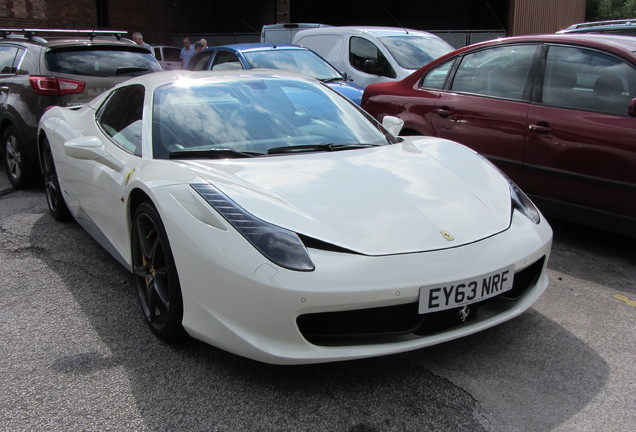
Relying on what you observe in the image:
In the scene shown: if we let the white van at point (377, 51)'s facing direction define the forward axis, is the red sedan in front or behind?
in front

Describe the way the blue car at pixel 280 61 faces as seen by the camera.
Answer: facing the viewer and to the right of the viewer

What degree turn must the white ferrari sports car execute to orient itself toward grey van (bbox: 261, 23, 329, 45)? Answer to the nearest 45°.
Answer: approximately 135° to its left

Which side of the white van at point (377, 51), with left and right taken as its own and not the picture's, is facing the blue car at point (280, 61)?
right

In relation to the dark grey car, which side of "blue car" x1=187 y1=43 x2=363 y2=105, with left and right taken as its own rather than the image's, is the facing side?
right

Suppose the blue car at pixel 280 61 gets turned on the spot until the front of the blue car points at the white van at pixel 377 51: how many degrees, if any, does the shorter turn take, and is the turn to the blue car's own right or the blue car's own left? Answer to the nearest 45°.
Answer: approximately 90° to the blue car's own left

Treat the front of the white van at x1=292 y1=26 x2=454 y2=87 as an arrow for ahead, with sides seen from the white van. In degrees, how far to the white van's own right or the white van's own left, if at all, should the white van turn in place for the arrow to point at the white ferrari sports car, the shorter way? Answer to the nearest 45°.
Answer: approximately 45° to the white van's own right

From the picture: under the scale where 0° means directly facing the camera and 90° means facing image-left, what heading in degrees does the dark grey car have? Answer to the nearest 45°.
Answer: approximately 135°
